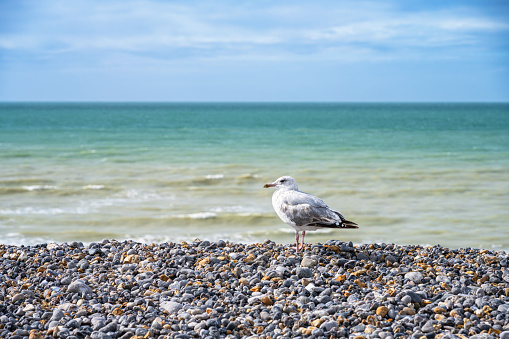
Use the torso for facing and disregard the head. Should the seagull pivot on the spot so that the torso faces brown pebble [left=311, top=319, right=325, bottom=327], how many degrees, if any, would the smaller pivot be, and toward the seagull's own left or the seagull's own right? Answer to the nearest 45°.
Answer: approximately 90° to the seagull's own left

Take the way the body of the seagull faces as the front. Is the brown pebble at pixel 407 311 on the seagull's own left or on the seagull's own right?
on the seagull's own left

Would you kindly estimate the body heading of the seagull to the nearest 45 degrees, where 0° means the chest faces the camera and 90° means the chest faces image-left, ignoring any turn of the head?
approximately 90°

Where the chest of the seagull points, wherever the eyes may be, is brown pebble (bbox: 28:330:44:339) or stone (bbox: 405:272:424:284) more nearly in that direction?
the brown pebble

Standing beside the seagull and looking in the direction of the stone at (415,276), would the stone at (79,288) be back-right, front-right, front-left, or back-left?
back-right

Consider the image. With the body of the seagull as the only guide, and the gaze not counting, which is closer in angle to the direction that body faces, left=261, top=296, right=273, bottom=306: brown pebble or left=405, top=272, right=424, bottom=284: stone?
the brown pebble

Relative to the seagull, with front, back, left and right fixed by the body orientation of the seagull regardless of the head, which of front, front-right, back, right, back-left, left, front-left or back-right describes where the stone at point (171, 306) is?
front-left
